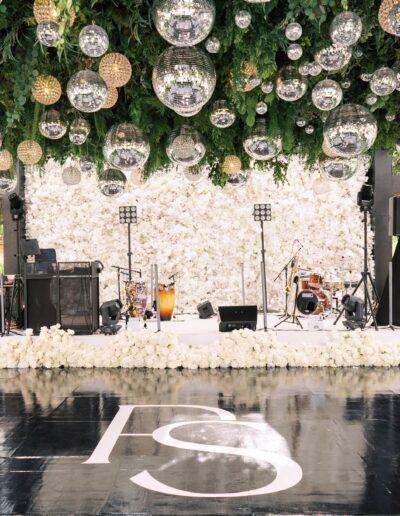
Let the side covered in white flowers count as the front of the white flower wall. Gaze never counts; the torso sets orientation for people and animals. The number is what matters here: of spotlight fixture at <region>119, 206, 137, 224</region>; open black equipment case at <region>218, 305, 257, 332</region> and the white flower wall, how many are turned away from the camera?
1

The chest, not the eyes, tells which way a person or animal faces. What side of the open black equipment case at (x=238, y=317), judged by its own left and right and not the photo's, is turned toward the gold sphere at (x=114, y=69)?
back

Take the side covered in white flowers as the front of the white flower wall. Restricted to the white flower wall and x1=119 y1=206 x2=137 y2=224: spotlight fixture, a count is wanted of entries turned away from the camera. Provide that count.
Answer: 0

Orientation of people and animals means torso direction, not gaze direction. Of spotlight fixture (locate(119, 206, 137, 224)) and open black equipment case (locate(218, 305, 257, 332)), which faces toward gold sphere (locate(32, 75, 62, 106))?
the spotlight fixture

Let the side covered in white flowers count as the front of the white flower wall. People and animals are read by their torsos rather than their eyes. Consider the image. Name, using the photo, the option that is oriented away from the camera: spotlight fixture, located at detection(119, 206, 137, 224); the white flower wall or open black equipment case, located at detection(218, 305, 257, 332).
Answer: the open black equipment case

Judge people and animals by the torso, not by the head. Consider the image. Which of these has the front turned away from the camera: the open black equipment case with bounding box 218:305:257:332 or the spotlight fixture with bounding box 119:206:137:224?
the open black equipment case

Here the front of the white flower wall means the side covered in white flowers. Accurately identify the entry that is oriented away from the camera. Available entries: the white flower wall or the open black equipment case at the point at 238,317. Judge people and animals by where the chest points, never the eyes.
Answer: the open black equipment case

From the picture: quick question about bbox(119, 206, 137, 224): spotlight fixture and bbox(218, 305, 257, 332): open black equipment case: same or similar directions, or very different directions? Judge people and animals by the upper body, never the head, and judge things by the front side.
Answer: very different directions

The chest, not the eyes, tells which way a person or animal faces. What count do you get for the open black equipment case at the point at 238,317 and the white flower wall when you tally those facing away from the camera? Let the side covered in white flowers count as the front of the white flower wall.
1

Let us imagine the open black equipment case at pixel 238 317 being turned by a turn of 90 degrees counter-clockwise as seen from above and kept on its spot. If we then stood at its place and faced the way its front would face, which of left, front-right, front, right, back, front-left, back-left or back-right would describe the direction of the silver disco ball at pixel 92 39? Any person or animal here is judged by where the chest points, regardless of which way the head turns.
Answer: left

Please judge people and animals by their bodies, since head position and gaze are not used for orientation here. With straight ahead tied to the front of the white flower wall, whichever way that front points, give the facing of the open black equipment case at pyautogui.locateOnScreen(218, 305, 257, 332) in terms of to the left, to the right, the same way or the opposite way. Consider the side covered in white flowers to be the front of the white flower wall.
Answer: the opposite way

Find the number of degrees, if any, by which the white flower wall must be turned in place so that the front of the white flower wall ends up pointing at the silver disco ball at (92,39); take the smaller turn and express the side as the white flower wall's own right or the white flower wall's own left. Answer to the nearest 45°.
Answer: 0° — it already faces it
